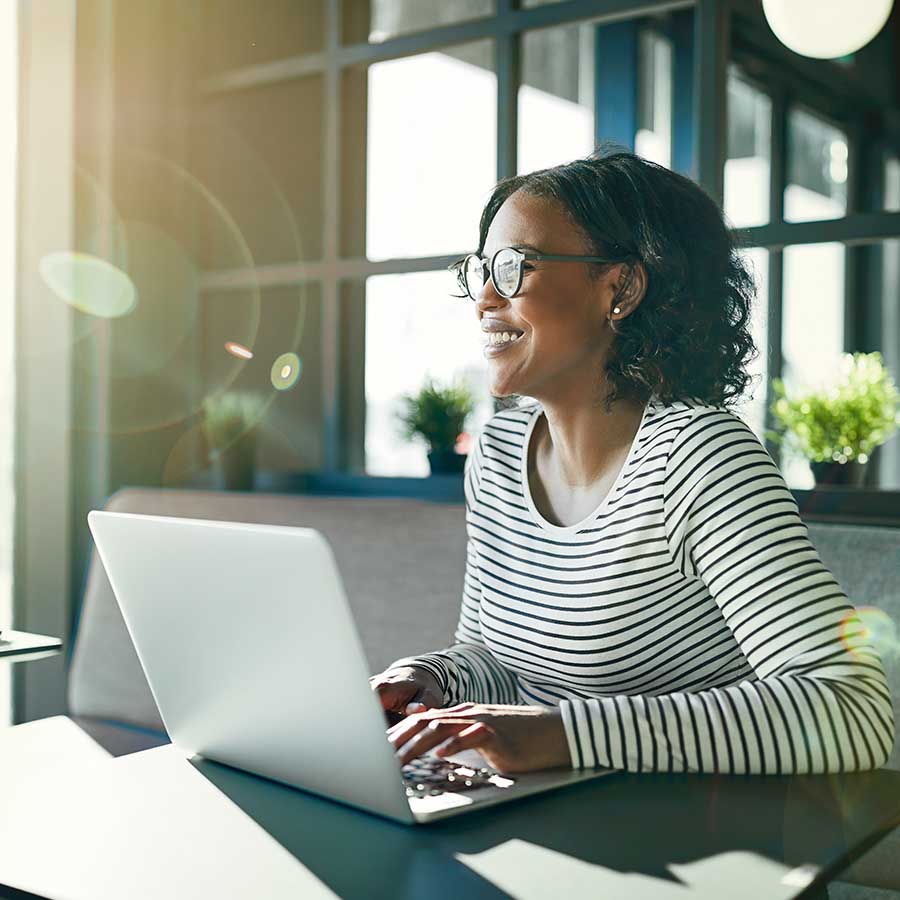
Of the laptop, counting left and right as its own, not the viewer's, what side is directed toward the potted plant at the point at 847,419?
front

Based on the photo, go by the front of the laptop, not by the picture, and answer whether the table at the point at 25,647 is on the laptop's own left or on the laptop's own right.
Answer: on the laptop's own left

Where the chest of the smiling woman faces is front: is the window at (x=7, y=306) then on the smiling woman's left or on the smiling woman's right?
on the smiling woman's right

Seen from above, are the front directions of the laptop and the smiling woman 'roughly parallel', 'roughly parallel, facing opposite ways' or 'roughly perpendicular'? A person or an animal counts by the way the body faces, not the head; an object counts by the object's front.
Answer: roughly parallel, facing opposite ways

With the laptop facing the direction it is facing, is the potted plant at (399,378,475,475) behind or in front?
in front

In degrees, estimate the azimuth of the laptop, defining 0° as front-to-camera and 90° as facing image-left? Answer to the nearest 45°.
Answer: approximately 225°

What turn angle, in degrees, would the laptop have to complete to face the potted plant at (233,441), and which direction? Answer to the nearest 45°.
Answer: approximately 45° to its left

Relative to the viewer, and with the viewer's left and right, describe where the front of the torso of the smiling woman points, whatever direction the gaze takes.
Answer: facing the viewer and to the left of the viewer

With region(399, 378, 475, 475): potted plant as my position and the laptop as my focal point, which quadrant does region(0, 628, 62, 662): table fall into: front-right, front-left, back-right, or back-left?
front-right

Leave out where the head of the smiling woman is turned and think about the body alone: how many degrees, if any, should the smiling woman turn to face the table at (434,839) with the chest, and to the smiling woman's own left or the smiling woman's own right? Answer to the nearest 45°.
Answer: approximately 45° to the smiling woman's own left
